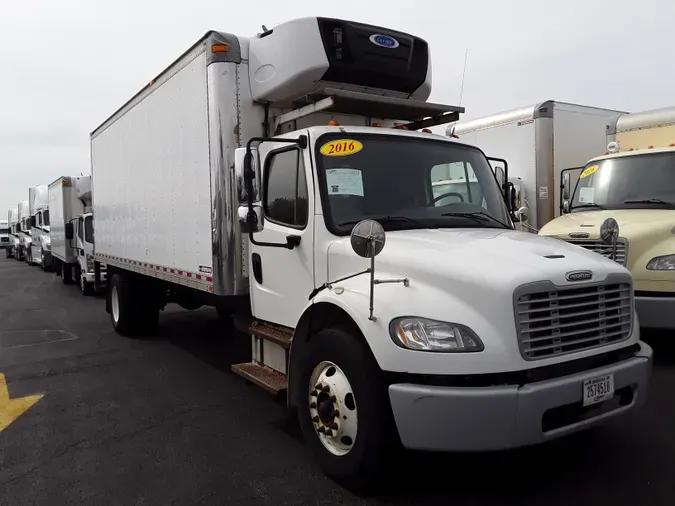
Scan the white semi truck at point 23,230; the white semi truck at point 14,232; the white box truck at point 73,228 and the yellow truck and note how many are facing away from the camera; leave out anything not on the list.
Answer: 0

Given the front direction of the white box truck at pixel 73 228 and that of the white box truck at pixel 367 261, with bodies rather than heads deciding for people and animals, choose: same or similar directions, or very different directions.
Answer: same or similar directions

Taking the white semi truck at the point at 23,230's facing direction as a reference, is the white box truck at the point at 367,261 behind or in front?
in front

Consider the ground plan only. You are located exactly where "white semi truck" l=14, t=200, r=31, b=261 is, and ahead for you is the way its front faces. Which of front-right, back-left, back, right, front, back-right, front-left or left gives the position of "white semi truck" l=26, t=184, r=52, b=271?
front-right

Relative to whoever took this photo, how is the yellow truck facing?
facing the viewer and to the left of the viewer

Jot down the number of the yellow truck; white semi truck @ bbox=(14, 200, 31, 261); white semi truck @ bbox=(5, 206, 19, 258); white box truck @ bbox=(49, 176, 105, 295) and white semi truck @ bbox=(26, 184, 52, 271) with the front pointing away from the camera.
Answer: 0

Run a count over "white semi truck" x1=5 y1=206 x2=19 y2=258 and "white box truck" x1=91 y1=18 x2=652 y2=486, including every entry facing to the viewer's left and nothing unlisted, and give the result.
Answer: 0

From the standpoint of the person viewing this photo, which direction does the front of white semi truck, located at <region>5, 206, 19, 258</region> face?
facing the viewer and to the right of the viewer

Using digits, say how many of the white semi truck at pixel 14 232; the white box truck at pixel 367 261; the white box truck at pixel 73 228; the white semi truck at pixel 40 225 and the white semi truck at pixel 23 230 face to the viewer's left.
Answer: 0

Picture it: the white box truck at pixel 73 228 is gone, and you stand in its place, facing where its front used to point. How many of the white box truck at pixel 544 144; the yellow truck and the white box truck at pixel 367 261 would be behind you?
0

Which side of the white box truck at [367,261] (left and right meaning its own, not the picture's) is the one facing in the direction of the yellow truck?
left

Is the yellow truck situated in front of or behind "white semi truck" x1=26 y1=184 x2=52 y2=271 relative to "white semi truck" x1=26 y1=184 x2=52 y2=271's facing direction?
in front

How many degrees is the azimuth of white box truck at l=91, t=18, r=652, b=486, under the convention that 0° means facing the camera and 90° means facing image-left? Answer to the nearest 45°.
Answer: approximately 315°

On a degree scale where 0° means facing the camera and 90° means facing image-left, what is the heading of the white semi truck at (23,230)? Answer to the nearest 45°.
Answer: approximately 315°

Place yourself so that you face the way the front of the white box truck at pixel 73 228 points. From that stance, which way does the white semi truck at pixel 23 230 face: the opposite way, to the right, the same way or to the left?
the same way

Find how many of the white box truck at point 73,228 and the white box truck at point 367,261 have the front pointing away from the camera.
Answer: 0

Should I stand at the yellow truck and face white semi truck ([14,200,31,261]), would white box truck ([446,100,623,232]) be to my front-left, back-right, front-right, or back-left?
front-right
